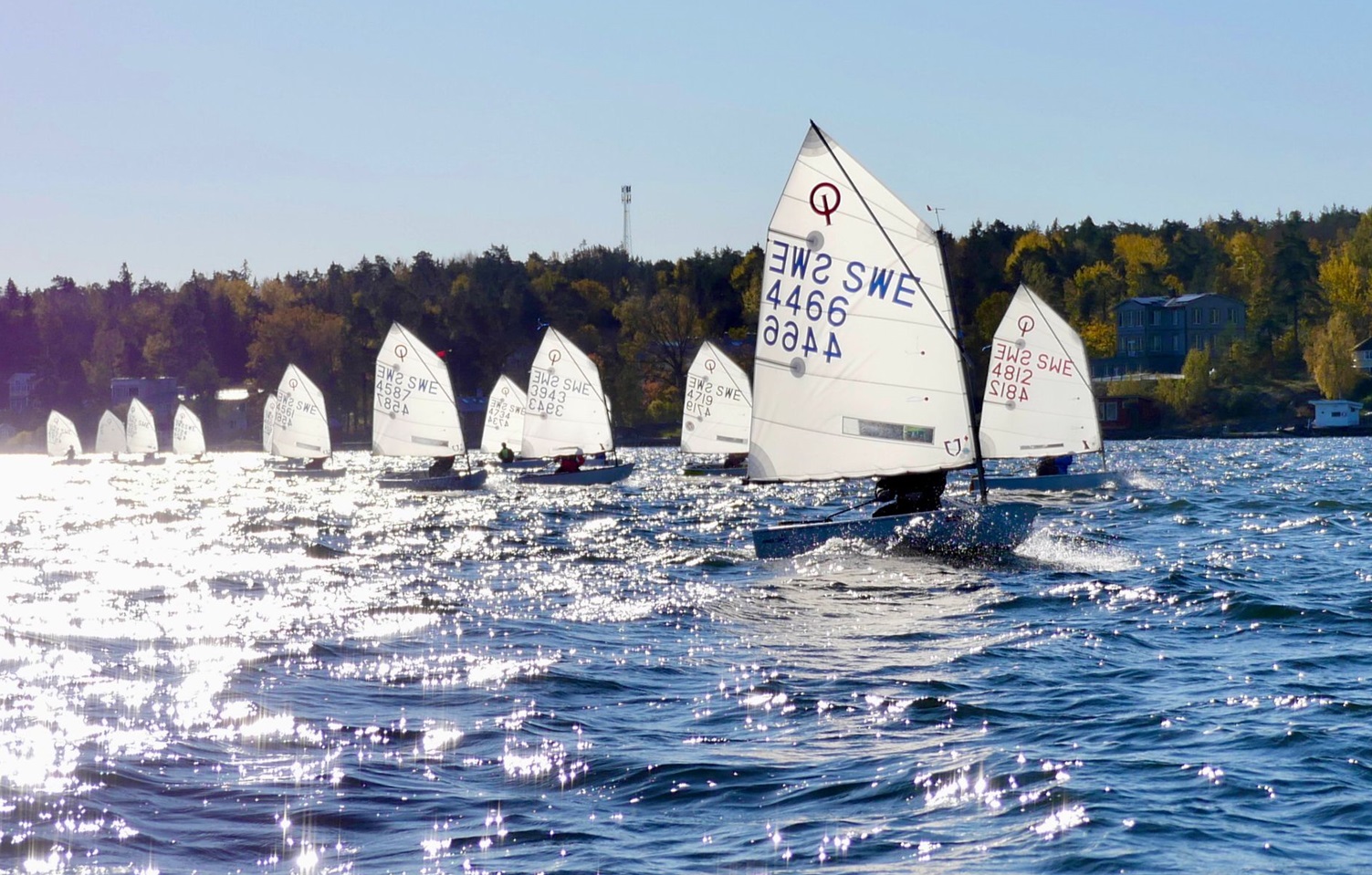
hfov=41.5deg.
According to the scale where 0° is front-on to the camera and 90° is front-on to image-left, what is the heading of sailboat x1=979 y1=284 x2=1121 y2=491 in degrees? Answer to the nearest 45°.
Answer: approximately 270°

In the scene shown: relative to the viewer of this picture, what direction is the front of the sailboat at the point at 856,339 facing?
facing to the right of the viewer

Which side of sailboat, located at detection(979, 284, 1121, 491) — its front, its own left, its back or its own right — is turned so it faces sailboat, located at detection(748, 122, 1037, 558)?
right

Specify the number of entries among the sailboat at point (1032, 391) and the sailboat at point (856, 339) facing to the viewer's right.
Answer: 2

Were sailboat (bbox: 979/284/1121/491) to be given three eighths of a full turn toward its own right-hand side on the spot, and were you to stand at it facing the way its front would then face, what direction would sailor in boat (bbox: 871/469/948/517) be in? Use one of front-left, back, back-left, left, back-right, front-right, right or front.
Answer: front-left

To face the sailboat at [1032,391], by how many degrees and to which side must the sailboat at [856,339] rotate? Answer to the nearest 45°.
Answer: approximately 90° to its left
